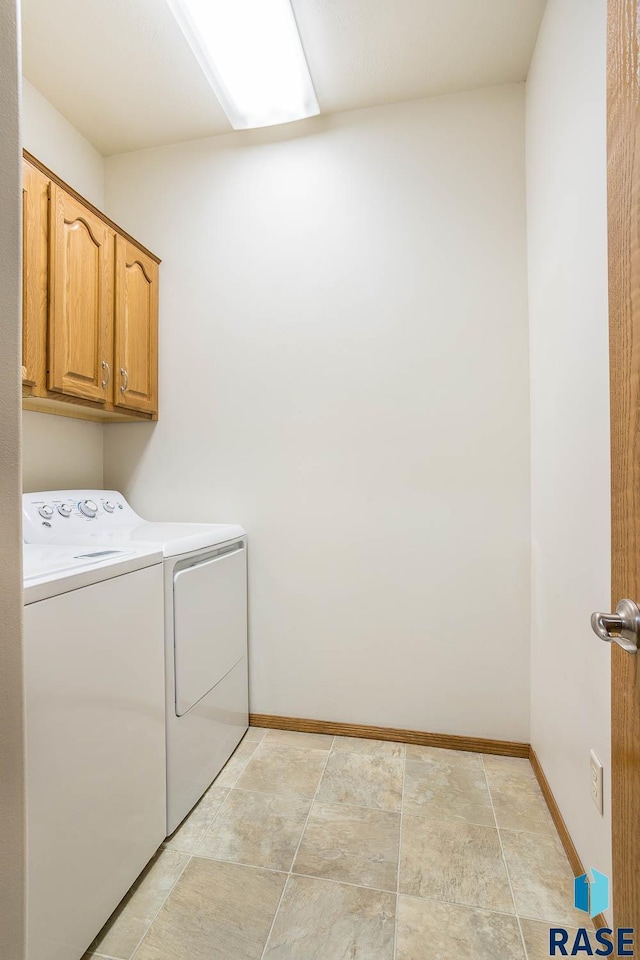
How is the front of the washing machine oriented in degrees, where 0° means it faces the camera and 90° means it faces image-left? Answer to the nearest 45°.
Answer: approximately 315°

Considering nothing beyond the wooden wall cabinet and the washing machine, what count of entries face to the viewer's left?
0

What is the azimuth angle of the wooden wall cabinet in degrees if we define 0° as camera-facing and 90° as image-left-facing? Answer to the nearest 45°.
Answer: approximately 315°
